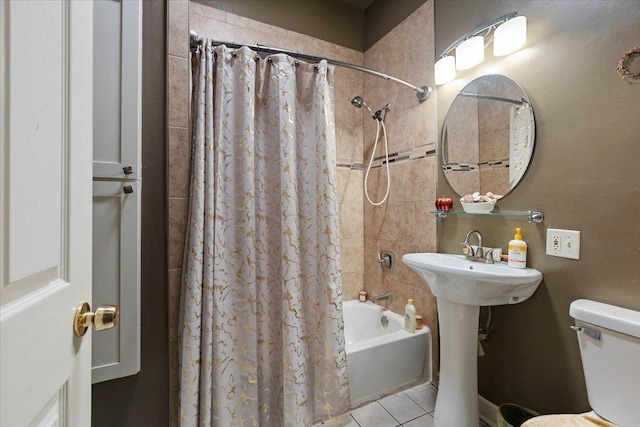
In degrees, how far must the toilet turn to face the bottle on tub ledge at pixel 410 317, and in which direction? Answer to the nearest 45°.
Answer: approximately 90° to its right

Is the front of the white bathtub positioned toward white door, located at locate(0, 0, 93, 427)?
no

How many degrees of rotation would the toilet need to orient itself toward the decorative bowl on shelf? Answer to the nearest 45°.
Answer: approximately 90° to its right

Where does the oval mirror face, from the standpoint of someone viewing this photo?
facing the viewer and to the left of the viewer

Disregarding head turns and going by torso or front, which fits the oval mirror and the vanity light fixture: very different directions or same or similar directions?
same or similar directions

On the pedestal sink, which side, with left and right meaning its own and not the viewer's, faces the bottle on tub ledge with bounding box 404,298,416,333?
right

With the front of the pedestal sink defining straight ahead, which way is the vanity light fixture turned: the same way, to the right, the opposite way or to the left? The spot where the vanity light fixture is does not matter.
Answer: the same way

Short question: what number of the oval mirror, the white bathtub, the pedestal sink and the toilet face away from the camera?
0

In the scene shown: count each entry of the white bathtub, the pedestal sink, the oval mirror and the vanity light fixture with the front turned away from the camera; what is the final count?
0

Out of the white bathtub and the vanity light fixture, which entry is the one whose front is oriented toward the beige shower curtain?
the vanity light fixture

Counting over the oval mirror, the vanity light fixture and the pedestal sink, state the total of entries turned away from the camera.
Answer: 0

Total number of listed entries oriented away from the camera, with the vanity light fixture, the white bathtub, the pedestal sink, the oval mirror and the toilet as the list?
0

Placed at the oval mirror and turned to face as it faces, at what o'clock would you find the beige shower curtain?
The beige shower curtain is roughly at 12 o'clock from the oval mirror.
